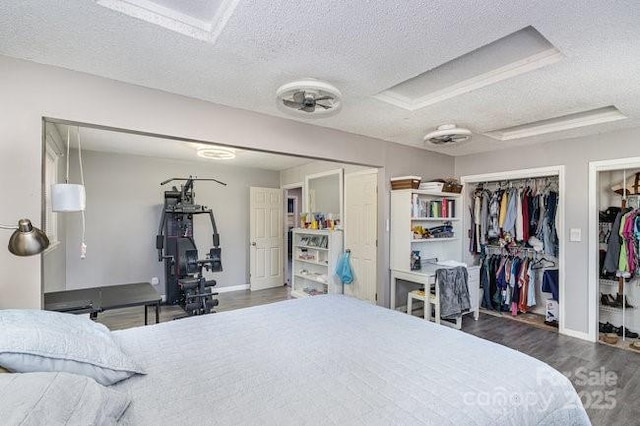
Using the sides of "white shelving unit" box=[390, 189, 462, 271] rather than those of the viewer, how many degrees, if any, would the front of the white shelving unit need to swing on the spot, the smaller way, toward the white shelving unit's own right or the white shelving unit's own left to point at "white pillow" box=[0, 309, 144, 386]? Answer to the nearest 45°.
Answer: approximately 45° to the white shelving unit's own right

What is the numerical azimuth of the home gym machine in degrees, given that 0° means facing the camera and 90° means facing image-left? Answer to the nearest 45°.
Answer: approximately 315°

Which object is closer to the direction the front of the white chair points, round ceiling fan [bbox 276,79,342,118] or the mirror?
the mirror

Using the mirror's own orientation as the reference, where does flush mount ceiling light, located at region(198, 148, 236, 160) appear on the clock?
The flush mount ceiling light is roughly at 12 o'clock from the mirror.

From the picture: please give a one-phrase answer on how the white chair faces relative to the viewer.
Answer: facing away from the viewer and to the left of the viewer

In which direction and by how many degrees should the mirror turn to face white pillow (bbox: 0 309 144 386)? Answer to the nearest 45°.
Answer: approximately 45° to its left

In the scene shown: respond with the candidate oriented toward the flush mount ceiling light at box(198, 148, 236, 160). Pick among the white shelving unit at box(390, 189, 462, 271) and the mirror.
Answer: the mirror

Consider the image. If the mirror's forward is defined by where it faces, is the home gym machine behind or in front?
in front

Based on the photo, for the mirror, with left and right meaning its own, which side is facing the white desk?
left

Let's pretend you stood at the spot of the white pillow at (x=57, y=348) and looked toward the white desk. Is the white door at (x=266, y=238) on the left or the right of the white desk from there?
left

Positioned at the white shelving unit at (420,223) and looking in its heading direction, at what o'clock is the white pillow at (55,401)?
The white pillow is roughly at 2 o'clock from the white shelving unit.

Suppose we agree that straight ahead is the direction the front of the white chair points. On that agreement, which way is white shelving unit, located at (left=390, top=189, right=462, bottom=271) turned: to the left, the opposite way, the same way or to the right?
the opposite way
